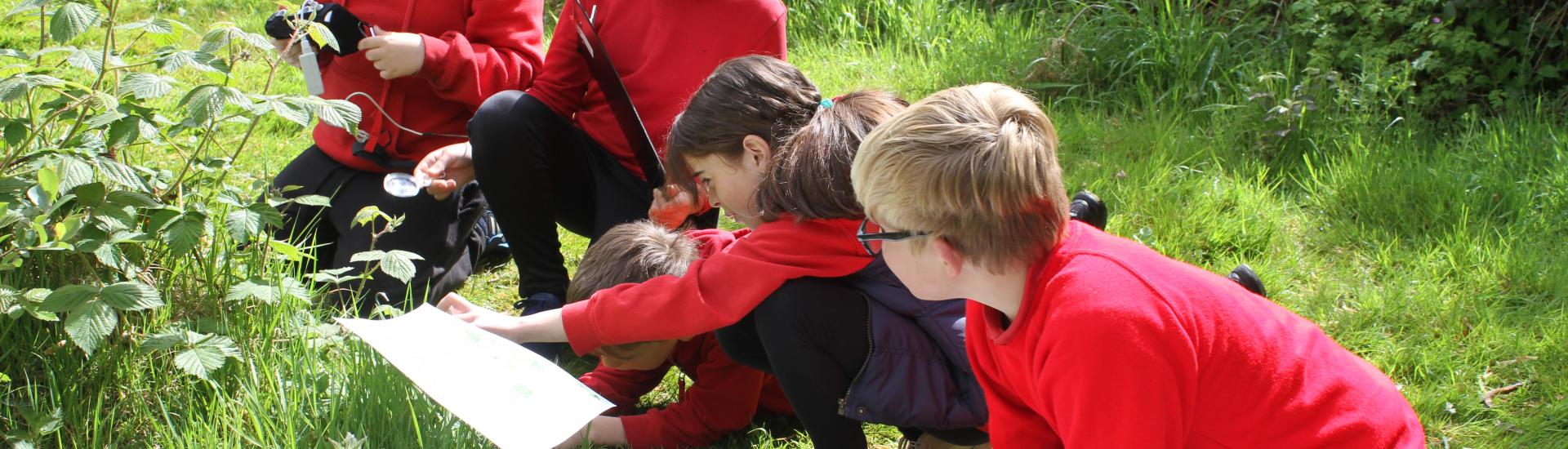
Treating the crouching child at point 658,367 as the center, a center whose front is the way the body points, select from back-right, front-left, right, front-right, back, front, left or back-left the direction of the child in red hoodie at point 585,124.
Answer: right

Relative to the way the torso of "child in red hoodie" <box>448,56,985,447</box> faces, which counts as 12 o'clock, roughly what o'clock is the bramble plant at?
The bramble plant is roughly at 12 o'clock from the child in red hoodie.

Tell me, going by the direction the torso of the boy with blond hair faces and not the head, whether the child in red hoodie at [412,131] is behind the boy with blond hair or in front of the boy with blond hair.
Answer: in front

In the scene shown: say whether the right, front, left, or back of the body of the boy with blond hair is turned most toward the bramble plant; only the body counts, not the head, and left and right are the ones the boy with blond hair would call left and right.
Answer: front

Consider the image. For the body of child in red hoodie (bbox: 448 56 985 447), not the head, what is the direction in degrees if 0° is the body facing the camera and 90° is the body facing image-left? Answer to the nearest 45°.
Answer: approximately 90°

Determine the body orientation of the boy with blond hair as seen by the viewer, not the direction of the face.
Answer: to the viewer's left

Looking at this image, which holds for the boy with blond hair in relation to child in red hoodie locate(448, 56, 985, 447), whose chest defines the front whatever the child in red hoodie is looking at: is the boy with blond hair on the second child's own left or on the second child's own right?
on the second child's own left

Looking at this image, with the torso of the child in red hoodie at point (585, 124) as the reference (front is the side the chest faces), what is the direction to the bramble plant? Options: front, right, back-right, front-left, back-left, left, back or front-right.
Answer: front

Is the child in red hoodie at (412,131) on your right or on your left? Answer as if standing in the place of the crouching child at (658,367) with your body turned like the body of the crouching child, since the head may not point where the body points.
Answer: on your right
